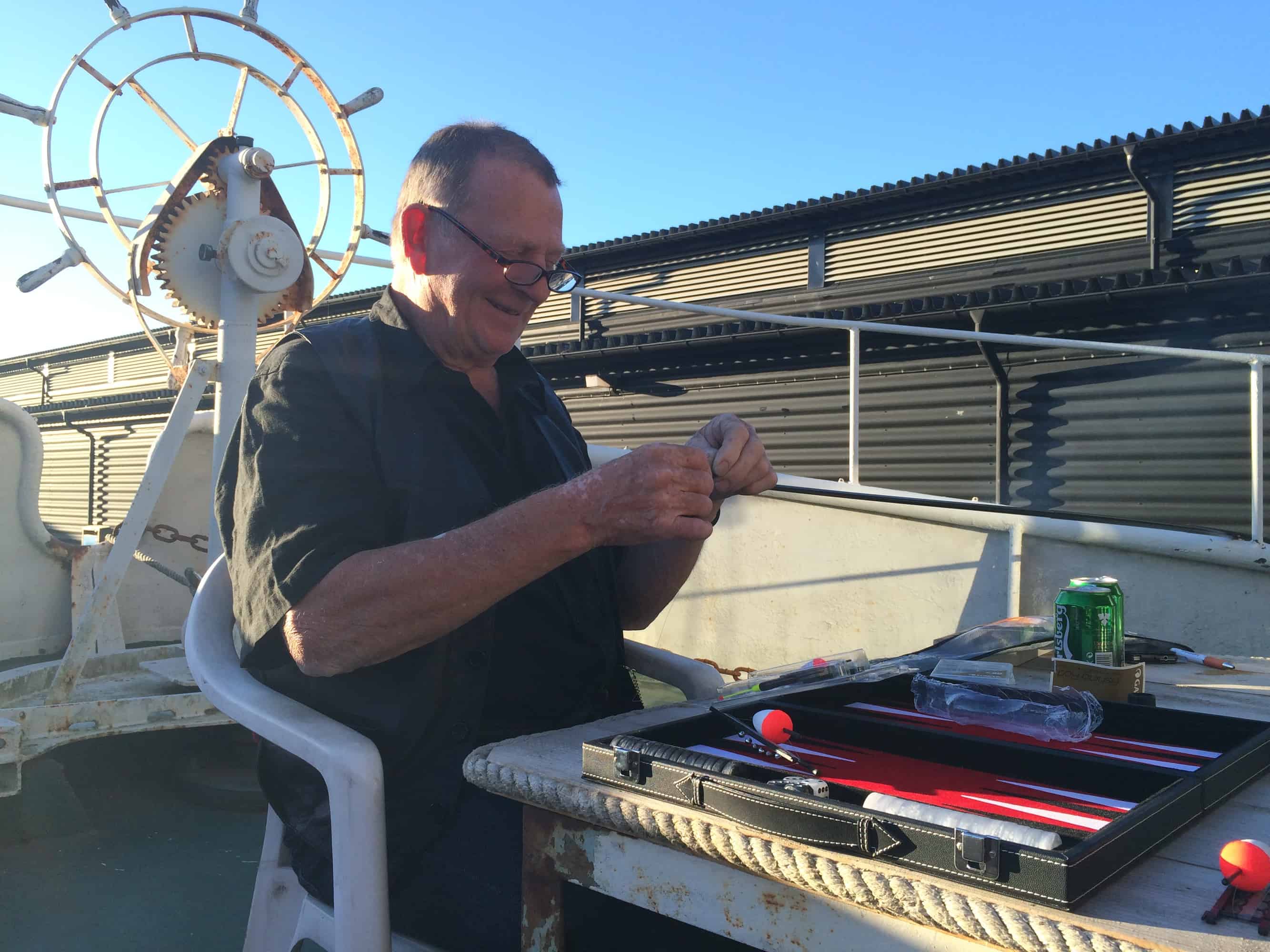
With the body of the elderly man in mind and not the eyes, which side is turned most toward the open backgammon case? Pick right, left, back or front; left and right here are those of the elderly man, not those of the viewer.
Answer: front

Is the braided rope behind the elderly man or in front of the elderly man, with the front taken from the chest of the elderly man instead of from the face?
in front

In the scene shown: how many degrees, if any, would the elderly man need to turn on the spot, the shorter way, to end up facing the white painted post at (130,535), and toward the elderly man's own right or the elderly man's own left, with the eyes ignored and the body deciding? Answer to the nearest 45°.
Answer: approximately 180°

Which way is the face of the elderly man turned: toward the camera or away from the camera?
toward the camera

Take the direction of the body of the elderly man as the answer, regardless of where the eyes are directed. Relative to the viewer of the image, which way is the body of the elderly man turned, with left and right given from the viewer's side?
facing the viewer and to the right of the viewer

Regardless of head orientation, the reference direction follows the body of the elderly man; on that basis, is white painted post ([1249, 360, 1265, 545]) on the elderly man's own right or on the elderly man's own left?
on the elderly man's own left

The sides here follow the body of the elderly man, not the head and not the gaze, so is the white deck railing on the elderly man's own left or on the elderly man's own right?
on the elderly man's own left

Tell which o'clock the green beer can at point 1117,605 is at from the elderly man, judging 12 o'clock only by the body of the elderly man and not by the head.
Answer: The green beer can is roughly at 11 o'clock from the elderly man.

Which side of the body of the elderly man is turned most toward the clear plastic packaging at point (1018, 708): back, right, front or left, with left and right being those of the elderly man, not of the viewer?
front

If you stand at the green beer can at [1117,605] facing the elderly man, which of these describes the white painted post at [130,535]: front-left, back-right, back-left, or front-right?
front-right
